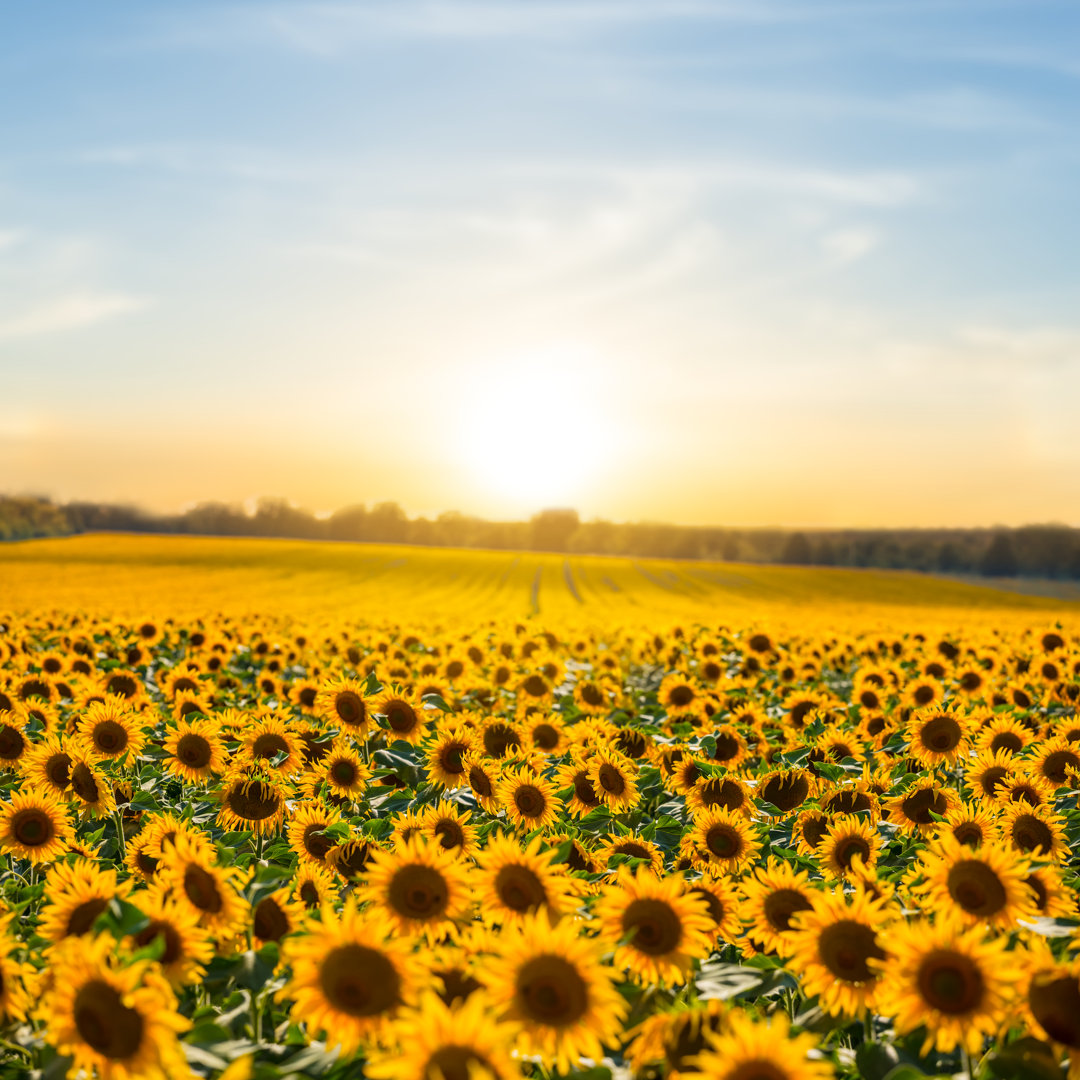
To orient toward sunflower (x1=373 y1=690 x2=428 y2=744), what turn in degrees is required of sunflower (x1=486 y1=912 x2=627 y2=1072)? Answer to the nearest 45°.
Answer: approximately 180°

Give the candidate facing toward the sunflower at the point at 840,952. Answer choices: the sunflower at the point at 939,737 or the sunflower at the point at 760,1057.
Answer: the sunflower at the point at 939,737

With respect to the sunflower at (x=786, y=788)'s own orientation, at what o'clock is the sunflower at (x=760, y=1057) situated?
the sunflower at (x=760, y=1057) is roughly at 12 o'clock from the sunflower at (x=786, y=788).

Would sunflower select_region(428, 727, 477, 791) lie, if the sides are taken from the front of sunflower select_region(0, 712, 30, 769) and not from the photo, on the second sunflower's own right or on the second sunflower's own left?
on the second sunflower's own left

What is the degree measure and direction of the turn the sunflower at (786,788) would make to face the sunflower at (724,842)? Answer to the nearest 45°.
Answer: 0° — it already faces it

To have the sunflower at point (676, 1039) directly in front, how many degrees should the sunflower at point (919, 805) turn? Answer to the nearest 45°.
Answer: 0° — it already faces it

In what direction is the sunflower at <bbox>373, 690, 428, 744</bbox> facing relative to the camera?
toward the camera

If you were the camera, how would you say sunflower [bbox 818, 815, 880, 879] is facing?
facing the viewer

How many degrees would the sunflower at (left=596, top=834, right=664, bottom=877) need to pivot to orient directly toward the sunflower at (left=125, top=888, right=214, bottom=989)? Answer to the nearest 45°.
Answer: approximately 45° to its right

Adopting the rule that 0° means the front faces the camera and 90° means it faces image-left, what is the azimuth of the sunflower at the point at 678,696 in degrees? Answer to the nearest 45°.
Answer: approximately 0°

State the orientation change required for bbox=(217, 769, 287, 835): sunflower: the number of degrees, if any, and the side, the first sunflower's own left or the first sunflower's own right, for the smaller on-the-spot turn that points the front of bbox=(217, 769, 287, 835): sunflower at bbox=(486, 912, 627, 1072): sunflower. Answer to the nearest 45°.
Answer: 0° — it already faces it

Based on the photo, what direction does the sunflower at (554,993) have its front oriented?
toward the camera

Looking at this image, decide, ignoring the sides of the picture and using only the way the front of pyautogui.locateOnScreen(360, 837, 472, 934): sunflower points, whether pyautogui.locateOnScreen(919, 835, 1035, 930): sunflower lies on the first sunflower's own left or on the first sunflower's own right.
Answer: on the first sunflower's own left
